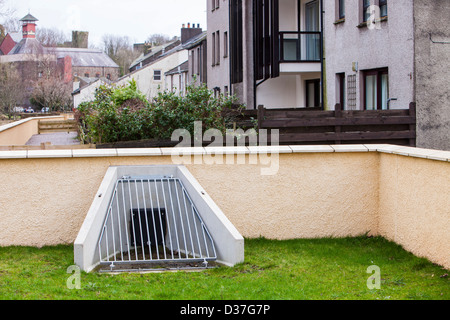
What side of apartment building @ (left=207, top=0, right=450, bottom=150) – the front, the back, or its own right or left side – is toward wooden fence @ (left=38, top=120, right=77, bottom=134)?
right

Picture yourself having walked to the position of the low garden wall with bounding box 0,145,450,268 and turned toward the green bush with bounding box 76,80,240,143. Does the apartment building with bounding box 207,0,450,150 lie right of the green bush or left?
right

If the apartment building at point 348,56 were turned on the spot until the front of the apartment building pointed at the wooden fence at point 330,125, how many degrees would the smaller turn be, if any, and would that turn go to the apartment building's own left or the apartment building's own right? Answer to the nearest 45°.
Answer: approximately 45° to the apartment building's own left

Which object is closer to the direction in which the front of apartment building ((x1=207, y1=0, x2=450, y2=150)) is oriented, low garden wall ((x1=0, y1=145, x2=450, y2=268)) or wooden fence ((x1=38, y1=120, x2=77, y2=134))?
the low garden wall

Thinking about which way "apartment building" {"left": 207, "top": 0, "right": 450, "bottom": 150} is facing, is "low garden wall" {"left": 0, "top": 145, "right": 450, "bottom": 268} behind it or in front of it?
in front

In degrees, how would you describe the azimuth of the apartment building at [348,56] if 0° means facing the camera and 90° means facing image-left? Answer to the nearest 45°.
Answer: approximately 45°

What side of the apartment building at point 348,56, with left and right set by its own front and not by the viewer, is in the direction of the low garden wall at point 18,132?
right
